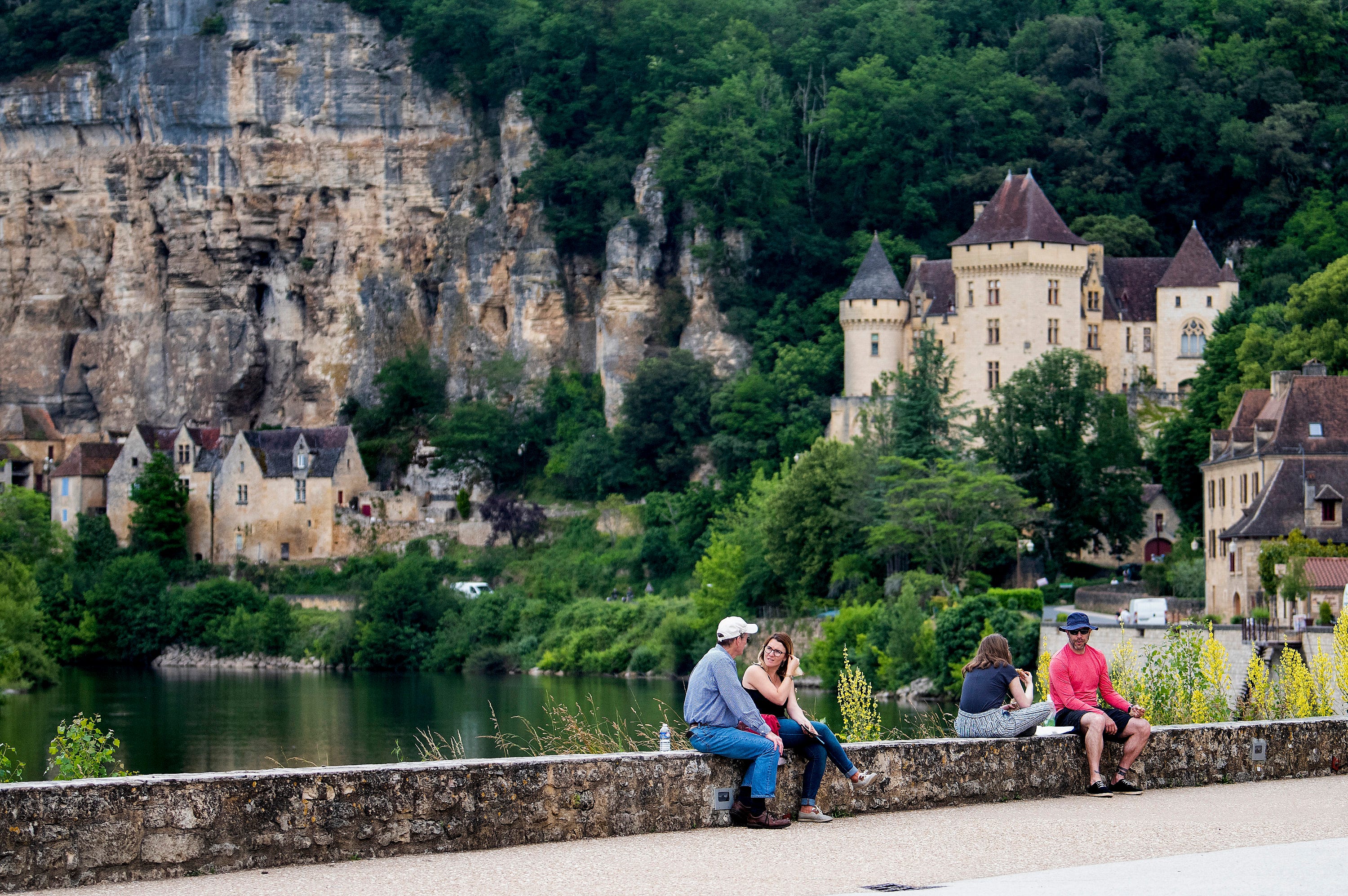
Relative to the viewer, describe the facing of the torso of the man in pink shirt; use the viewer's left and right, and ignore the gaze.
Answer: facing the viewer and to the right of the viewer

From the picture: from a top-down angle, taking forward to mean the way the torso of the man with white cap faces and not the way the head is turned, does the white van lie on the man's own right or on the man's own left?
on the man's own left

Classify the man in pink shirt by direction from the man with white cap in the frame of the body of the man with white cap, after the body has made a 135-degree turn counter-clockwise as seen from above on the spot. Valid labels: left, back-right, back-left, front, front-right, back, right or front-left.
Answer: right

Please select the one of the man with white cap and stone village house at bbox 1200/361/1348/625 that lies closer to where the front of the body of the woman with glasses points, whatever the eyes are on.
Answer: the man with white cap

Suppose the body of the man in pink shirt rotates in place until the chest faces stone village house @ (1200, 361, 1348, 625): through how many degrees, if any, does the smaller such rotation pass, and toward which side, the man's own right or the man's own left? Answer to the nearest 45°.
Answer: approximately 135° to the man's own left

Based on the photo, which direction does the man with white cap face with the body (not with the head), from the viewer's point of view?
to the viewer's right

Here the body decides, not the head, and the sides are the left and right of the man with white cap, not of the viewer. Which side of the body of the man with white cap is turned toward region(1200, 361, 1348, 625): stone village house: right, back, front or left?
left

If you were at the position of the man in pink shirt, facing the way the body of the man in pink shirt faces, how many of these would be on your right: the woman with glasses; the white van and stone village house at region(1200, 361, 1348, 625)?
1

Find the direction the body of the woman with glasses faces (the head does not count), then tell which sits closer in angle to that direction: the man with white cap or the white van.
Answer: the man with white cap

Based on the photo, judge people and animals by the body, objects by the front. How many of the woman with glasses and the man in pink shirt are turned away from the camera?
0

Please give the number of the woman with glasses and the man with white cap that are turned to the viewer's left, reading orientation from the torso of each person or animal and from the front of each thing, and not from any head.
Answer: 0
